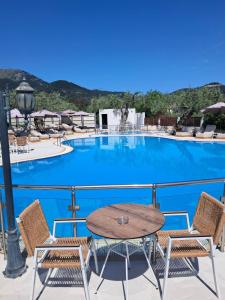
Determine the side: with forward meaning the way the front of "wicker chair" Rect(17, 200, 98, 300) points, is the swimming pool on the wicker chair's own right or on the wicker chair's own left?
on the wicker chair's own left

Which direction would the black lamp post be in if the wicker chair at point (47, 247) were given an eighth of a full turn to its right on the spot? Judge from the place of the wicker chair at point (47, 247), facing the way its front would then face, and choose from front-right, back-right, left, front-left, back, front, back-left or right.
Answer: back

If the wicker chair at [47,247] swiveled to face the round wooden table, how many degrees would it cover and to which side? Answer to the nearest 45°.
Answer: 0° — it already faces it

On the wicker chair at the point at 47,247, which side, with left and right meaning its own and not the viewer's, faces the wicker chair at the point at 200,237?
front

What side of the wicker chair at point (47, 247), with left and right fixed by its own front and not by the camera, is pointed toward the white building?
left

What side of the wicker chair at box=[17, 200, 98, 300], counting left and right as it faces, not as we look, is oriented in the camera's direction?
right
